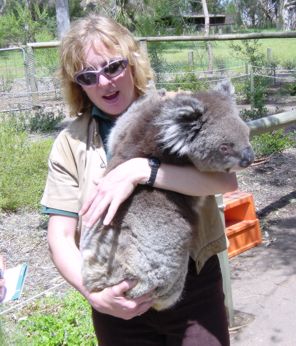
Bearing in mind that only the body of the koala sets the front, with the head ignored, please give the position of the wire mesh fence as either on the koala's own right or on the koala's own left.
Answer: on the koala's own left

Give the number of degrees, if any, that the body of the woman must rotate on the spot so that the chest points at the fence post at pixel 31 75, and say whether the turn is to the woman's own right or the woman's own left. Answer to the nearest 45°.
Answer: approximately 180°

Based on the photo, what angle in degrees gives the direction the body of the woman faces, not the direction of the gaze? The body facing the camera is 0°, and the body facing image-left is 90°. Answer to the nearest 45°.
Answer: approximately 0°

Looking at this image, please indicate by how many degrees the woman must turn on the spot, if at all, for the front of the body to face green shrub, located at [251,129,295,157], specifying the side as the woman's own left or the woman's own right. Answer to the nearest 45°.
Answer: approximately 180°

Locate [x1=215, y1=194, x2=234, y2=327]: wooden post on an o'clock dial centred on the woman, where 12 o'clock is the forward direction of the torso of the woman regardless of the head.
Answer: The wooden post is roughly at 7 o'clock from the woman.
